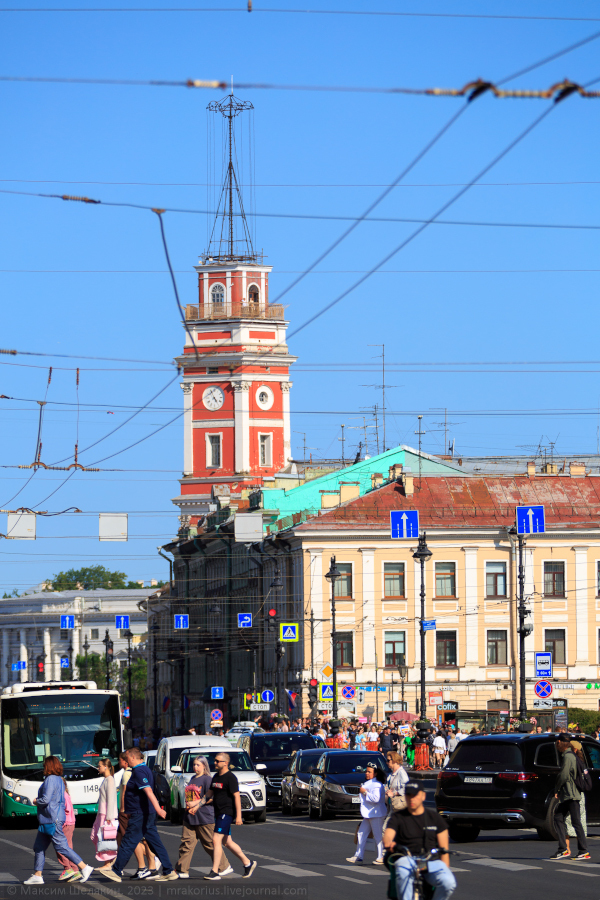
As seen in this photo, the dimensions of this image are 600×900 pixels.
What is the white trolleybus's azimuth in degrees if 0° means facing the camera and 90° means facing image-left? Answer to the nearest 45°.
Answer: approximately 0°

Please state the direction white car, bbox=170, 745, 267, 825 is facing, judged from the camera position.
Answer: facing the viewer and to the right of the viewer

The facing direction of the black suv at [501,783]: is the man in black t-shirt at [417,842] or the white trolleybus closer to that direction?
the white trolleybus

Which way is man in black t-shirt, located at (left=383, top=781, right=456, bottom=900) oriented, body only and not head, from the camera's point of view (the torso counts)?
toward the camera

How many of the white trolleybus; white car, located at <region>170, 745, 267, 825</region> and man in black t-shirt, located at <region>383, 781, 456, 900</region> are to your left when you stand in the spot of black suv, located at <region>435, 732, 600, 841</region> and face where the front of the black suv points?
2

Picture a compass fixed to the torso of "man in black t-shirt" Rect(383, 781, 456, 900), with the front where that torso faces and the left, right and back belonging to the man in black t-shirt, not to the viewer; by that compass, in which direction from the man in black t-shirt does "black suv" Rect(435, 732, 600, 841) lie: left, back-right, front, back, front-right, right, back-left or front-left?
back

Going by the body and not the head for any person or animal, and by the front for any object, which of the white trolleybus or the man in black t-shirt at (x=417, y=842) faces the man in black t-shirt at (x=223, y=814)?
the white trolleybus

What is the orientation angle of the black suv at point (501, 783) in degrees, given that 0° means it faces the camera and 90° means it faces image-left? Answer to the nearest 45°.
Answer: approximately 225°

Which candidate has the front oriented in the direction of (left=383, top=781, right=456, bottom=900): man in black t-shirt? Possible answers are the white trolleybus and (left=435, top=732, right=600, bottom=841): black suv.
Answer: the white trolleybus

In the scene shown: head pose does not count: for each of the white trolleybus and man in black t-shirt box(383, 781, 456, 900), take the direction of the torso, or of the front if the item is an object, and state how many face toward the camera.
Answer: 2

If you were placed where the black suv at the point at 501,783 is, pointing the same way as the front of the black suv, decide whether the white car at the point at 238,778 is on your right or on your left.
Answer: on your left

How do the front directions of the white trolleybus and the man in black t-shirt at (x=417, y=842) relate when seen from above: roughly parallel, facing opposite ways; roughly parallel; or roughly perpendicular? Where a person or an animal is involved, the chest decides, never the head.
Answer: roughly parallel

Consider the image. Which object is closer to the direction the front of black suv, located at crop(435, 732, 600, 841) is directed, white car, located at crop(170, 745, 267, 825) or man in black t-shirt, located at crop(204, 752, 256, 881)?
the white car
